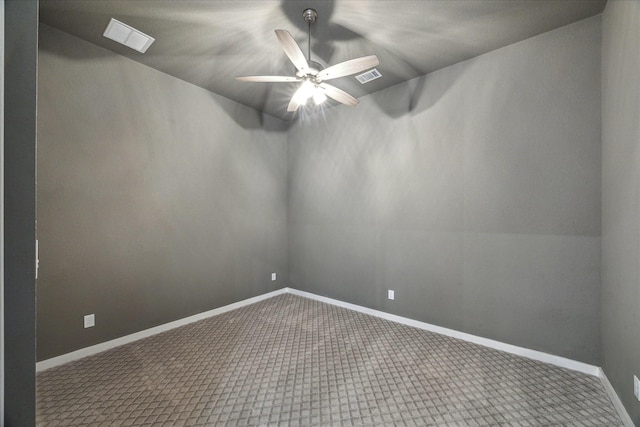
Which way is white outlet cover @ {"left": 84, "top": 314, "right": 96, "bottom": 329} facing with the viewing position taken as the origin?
facing the viewer and to the right of the viewer

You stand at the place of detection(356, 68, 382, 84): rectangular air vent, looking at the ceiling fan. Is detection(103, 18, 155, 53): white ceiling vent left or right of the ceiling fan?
right

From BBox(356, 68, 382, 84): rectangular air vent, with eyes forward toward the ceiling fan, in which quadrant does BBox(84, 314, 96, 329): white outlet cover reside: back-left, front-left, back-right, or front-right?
front-right

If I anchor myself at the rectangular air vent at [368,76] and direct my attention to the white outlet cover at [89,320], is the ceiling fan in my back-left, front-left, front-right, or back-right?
front-left
